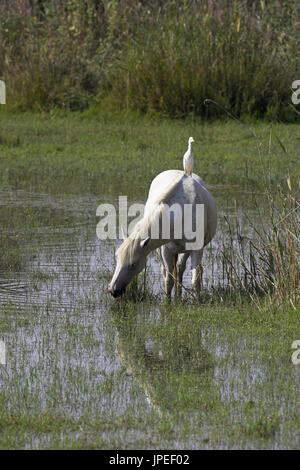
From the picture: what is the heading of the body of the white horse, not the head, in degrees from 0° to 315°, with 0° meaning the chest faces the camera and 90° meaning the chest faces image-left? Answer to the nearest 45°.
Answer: approximately 45°
